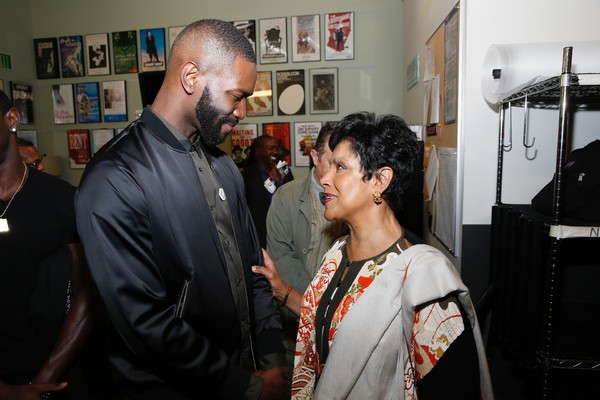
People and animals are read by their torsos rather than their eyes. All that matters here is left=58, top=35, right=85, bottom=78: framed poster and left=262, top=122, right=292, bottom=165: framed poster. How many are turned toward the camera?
2

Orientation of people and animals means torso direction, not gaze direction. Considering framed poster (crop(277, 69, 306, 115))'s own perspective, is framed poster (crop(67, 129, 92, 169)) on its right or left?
on its right

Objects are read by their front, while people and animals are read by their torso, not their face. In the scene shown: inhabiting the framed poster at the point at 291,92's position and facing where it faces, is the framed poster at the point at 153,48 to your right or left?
on your right

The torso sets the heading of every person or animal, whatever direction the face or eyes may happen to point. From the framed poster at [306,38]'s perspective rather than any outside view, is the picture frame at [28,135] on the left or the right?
on its right

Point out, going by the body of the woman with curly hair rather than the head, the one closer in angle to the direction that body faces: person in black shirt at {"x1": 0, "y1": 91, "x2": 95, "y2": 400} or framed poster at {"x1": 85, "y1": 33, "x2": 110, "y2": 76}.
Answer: the person in black shirt

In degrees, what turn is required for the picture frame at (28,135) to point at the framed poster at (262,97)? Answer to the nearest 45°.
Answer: approximately 45° to its left

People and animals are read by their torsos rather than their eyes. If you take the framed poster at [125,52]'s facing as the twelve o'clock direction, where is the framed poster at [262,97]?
the framed poster at [262,97] is roughly at 10 o'clock from the framed poster at [125,52].

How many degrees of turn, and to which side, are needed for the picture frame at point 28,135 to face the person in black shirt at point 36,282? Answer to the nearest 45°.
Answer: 0° — it already faces them

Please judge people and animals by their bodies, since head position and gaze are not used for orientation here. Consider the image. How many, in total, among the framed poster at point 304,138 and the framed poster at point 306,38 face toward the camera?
2

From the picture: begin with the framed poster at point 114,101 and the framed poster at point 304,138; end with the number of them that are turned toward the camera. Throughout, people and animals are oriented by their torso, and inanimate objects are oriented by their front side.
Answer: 2

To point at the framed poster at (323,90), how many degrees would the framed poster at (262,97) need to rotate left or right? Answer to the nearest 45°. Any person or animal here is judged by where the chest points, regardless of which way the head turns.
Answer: approximately 90° to its left

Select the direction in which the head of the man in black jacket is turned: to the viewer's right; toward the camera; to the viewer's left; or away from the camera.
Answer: to the viewer's right
